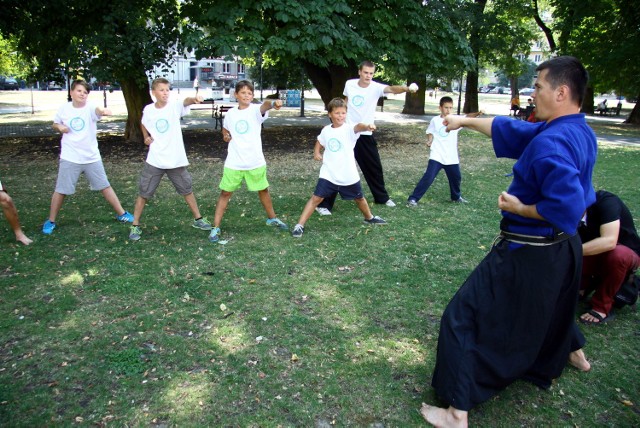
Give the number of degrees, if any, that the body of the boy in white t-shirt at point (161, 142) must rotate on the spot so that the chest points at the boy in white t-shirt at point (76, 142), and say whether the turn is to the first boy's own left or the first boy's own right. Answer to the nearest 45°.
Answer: approximately 135° to the first boy's own right

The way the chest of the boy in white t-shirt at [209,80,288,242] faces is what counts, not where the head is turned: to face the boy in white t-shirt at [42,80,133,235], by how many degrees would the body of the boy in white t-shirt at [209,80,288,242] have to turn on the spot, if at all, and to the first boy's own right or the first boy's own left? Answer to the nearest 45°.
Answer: approximately 90° to the first boy's own right

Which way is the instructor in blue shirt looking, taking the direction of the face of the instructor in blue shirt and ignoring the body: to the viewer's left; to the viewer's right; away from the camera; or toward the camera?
to the viewer's left

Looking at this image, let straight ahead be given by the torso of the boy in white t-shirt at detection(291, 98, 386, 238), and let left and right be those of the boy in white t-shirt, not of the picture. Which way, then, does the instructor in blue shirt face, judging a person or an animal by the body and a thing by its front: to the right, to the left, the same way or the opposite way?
to the right

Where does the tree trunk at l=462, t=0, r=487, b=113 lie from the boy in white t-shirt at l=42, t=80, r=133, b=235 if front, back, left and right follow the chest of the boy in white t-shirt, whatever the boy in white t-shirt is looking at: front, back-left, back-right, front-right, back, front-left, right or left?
back-left

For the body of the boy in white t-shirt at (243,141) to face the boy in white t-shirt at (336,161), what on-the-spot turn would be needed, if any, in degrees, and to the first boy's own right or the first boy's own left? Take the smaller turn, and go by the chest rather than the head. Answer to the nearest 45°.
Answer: approximately 90° to the first boy's own left

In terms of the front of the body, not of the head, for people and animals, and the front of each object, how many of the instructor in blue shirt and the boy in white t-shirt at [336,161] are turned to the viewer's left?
1

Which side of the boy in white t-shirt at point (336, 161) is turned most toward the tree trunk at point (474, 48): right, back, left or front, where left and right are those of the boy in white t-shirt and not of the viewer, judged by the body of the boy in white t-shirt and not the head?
back

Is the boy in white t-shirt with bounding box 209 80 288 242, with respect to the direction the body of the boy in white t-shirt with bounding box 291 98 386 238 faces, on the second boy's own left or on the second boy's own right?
on the second boy's own right

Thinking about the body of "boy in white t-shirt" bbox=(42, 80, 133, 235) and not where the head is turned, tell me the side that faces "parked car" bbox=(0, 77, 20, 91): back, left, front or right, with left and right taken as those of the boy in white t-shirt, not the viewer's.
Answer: back
